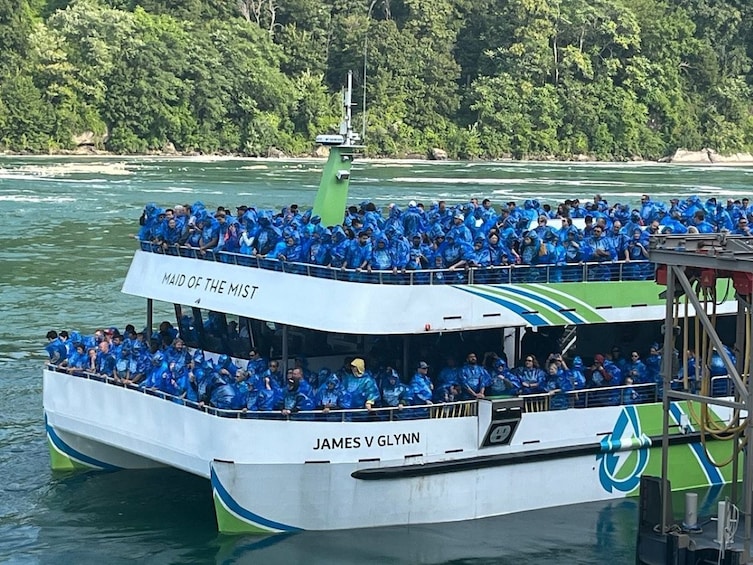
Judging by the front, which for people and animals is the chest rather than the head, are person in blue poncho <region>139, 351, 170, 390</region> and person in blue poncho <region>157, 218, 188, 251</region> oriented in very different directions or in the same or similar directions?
same or similar directions

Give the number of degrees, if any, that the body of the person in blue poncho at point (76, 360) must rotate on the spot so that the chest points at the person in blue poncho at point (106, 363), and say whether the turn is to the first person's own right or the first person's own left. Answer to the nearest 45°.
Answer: approximately 90° to the first person's own left

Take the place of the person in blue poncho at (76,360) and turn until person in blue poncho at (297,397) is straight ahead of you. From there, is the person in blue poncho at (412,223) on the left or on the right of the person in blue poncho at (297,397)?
left

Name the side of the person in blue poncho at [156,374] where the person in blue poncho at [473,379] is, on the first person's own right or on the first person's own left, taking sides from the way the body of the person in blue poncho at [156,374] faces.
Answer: on the first person's own left

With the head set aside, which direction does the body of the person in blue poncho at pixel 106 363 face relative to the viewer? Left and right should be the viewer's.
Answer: facing the viewer and to the left of the viewer

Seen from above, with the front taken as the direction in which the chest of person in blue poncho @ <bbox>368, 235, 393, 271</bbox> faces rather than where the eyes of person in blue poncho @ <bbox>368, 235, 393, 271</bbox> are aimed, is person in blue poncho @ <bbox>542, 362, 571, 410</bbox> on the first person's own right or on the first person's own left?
on the first person's own left

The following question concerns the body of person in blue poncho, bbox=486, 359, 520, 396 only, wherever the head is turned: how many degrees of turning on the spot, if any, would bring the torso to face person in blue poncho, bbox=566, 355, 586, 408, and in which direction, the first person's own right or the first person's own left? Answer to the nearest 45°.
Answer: approximately 135° to the first person's own left

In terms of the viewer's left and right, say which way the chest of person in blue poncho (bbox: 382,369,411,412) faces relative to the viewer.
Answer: facing the viewer

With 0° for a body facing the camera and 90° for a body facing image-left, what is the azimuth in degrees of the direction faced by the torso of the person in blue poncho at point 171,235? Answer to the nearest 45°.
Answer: approximately 45°

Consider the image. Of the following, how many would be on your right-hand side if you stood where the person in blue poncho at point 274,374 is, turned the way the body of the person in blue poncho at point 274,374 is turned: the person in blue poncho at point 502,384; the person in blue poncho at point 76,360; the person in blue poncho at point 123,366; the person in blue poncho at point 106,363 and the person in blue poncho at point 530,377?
3

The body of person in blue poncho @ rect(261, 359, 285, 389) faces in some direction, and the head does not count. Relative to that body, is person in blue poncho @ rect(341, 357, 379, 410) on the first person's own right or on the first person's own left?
on the first person's own left

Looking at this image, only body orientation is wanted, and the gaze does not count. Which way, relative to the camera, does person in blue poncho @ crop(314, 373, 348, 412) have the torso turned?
toward the camera

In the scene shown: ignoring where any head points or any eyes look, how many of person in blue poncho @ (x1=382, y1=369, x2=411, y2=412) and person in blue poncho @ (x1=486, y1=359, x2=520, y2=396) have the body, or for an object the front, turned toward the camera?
2

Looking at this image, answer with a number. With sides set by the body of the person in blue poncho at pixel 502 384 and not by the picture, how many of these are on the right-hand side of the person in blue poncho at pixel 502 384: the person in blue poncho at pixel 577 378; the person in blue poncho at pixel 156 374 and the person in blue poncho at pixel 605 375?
1

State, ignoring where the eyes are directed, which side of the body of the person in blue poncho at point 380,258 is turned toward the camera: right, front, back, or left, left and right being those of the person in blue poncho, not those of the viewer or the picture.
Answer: front
